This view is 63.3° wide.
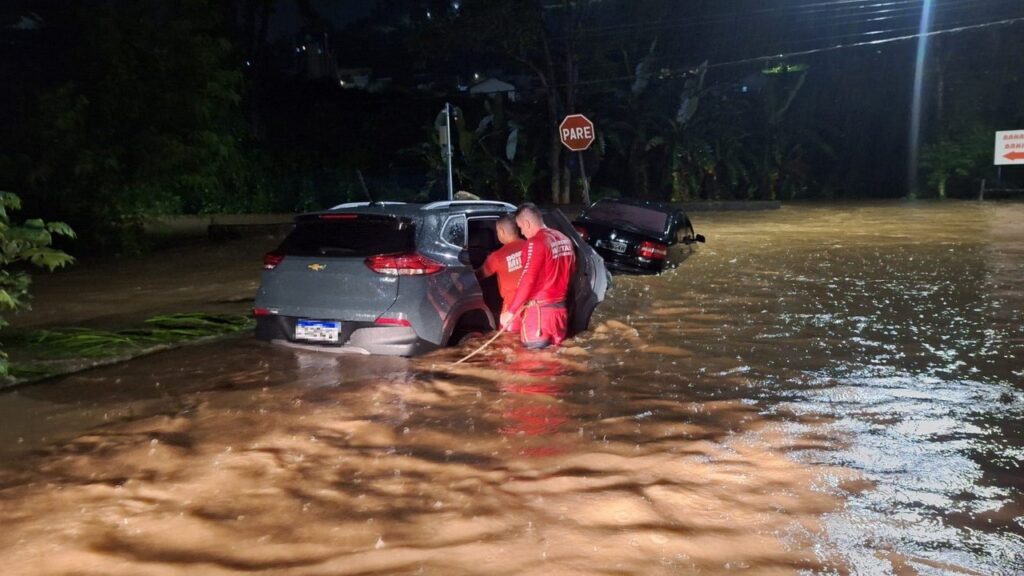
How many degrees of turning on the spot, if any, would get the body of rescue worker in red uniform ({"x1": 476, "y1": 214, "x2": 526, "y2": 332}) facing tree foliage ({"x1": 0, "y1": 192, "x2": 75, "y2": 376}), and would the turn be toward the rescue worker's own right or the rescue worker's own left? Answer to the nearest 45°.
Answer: approximately 45° to the rescue worker's own left

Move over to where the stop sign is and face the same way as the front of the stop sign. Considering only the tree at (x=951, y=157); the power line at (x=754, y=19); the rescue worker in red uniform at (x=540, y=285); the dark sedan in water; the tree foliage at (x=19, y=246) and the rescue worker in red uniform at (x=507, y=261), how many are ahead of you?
4

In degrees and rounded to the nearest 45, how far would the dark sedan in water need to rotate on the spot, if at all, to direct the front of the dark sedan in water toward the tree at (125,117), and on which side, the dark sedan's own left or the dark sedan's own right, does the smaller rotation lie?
approximately 135° to the dark sedan's own left

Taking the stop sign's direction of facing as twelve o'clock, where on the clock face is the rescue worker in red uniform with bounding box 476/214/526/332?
The rescue worker in red uniform is roughly at 12 o'clock from the stop sign.

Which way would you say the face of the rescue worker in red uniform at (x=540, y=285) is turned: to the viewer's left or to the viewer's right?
to the viewer's left

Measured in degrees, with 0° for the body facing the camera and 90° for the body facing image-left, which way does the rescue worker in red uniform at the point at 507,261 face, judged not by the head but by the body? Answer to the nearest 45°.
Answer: approximately 135°

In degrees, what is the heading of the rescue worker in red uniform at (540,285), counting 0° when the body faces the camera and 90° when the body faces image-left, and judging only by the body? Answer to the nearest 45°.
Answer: approximately 135°

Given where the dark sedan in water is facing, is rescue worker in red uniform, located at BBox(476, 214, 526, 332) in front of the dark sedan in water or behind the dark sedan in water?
behind

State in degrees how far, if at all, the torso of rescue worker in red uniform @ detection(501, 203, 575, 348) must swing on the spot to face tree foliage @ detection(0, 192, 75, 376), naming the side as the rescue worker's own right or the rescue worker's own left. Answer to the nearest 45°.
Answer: approximately 45° to the rescue worker's own left

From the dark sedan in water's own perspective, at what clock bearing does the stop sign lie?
The stop sign is roughly at 10 o'clock from the dark sedan in water.
